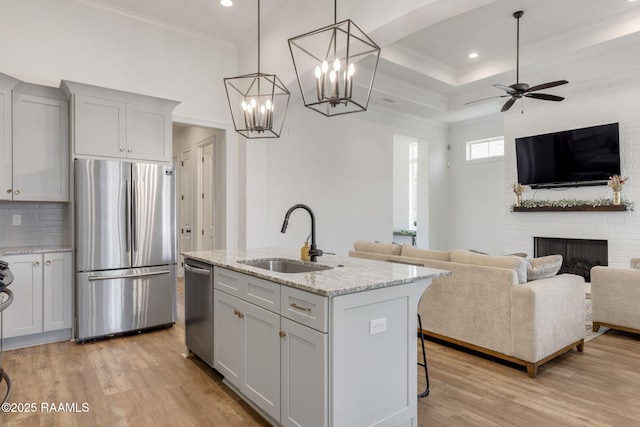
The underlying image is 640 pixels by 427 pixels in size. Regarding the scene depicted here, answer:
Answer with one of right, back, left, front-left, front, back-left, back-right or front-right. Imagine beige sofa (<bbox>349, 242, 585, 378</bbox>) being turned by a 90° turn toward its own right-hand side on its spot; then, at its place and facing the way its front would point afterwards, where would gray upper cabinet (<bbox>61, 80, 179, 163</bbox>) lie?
back-right

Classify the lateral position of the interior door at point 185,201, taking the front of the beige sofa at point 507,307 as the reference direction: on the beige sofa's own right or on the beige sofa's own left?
on the beige sofa's own left

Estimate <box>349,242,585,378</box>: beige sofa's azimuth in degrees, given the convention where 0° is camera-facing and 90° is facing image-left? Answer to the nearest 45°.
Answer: approximately 225°

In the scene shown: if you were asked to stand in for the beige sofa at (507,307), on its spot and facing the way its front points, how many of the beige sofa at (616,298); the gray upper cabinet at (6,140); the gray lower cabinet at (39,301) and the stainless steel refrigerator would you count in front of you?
1

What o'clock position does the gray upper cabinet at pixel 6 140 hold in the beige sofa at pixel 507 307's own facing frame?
The gray upper cabinet is roughly at 7 o'clock from the beige sofa.

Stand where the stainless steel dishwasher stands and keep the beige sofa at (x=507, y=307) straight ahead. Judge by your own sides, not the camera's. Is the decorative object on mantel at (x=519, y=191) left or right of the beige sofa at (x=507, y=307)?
left

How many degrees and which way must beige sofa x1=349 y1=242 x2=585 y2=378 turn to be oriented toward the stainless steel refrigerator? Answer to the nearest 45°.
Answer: approximately 135° to its left

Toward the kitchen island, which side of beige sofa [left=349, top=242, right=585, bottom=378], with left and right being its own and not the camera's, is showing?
back

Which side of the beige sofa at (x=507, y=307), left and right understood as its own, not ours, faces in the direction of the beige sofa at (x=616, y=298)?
front

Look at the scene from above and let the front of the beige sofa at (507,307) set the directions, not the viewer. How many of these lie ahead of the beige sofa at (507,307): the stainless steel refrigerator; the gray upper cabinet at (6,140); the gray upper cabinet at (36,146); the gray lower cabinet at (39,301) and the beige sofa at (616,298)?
1

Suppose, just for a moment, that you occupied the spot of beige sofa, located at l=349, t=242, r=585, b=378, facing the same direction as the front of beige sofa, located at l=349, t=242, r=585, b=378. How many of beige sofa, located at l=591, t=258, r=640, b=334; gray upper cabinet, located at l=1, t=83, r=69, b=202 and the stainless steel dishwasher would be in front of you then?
1

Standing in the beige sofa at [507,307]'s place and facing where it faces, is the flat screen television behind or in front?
in front

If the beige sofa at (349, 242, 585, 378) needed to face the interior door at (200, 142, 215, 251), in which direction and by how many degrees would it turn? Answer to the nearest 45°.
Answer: approximately 135° to its left

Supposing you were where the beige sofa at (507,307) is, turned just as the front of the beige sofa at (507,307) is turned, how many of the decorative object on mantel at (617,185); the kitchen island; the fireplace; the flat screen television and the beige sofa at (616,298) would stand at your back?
1
